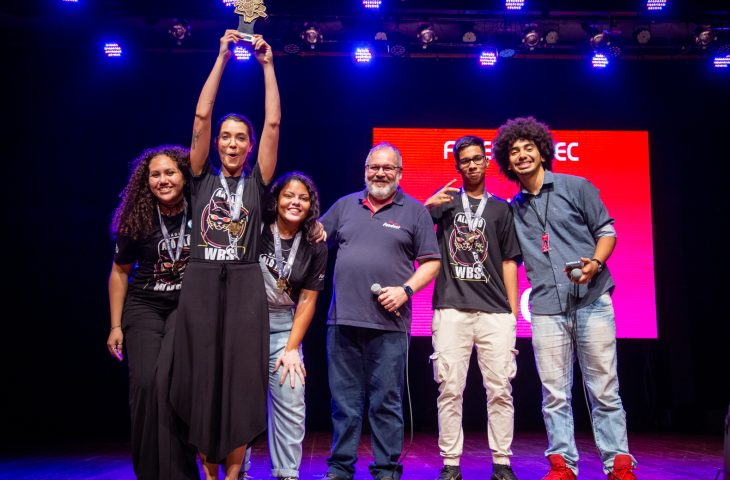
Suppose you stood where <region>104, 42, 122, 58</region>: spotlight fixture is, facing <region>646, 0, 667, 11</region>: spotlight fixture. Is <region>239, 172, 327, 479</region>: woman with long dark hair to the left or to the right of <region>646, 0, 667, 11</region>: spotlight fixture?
right

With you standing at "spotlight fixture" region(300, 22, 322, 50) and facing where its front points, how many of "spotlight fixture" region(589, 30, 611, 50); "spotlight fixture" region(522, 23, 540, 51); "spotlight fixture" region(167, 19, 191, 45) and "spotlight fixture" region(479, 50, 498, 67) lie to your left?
3

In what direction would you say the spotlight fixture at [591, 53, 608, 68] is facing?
toward the camera

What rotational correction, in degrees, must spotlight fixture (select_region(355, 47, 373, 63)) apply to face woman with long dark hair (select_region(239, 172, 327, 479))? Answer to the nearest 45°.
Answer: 0° — it already faces them

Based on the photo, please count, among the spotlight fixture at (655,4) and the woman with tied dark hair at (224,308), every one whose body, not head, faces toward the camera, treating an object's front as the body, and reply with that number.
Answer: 2

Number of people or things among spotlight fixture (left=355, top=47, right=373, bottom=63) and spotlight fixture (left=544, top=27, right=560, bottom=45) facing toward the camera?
2

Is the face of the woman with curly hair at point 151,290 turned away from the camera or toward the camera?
toward the camera

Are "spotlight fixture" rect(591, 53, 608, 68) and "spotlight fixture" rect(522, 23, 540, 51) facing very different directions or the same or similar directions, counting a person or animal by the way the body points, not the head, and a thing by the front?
same or similar directions

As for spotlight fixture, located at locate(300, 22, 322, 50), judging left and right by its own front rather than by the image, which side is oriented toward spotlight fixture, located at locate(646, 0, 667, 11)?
left

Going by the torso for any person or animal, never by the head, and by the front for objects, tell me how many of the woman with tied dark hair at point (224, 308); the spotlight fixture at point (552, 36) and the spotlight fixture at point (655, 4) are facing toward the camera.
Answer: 3

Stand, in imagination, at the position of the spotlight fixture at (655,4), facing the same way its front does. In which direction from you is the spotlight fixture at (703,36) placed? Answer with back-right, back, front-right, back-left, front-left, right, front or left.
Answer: back-left

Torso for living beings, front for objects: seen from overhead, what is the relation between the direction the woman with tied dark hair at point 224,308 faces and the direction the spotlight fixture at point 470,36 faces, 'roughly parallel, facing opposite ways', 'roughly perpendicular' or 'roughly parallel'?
roughly parallel

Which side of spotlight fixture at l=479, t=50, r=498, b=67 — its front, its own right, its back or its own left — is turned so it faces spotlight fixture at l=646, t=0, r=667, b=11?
left

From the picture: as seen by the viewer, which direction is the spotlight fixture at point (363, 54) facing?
toward the camera

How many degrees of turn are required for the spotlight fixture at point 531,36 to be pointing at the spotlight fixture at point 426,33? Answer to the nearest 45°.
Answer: approximately 90° to its right

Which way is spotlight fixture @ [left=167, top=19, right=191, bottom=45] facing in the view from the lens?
facing the viewer
